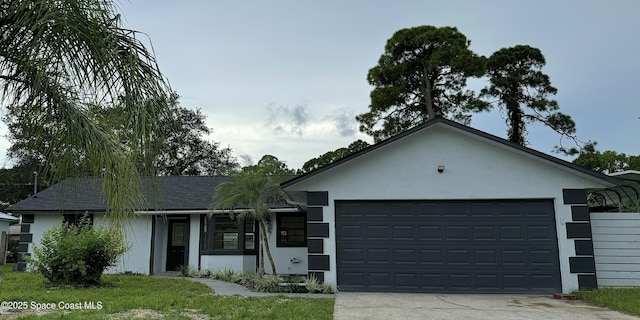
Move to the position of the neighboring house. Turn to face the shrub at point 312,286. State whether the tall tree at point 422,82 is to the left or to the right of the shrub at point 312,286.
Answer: left

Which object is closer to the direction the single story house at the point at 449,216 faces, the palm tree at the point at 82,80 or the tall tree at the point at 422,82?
the palm tree

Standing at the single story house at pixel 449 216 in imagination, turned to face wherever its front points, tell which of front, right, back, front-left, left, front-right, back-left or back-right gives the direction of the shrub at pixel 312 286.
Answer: right

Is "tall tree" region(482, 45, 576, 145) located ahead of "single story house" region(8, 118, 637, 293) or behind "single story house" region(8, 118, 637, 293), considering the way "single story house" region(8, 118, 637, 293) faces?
behind

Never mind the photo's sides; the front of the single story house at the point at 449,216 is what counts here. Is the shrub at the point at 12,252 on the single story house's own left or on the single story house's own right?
on the single story house's own right

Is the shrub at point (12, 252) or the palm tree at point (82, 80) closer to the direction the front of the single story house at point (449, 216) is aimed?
the palm tree

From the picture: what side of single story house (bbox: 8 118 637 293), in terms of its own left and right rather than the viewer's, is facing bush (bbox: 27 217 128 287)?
right

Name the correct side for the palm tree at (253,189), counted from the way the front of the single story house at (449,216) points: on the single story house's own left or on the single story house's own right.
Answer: on the single story house's own right

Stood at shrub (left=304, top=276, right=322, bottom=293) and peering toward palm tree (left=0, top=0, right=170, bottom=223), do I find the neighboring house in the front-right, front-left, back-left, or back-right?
back-right

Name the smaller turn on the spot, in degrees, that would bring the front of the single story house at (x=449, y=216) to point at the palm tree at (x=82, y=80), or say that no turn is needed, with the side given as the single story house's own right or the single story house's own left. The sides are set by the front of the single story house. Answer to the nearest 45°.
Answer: approximately 45° to the single story house's own right

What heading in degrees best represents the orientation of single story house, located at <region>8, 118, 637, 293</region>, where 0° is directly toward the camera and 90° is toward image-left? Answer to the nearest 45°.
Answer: approximately 0°

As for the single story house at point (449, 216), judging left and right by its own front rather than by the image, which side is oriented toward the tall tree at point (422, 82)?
back

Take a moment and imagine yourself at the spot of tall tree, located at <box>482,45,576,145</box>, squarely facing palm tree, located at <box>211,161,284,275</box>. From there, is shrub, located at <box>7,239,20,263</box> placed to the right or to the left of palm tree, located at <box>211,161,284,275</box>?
right
